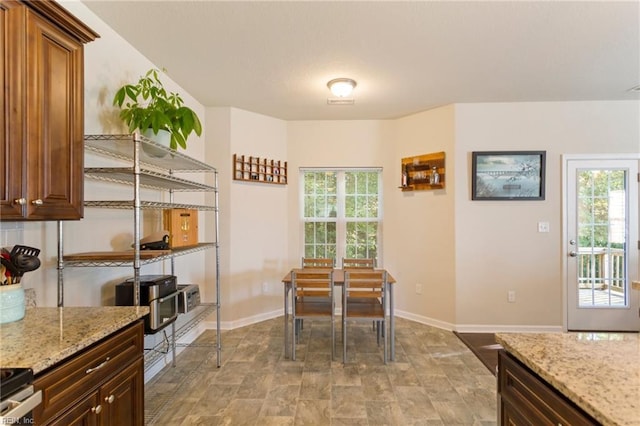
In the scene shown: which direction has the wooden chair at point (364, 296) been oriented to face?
away from the camera

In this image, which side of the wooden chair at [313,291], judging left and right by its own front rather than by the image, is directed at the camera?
back

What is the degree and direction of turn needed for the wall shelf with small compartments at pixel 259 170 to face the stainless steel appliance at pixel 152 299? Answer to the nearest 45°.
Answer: approximately 45° to its right

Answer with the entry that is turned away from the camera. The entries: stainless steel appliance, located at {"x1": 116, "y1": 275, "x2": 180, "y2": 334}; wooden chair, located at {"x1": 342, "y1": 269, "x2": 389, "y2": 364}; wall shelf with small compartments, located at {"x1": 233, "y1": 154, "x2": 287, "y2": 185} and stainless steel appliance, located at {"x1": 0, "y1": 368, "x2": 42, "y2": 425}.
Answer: the wooden chair

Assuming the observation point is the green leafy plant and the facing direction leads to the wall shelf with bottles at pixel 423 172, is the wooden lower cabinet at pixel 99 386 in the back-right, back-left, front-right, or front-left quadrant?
back-right

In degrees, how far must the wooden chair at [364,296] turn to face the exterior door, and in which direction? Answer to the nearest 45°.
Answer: approximately 45° to its right

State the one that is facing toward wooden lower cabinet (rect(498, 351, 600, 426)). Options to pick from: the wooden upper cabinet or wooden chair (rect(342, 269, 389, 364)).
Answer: the wooden upper cabinet

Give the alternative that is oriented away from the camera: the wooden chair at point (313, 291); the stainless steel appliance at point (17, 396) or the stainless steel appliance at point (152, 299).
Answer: the wooden chair

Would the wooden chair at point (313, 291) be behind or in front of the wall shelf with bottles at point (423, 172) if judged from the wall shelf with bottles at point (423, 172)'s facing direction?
in front

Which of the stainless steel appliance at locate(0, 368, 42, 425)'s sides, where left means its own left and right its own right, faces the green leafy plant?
left

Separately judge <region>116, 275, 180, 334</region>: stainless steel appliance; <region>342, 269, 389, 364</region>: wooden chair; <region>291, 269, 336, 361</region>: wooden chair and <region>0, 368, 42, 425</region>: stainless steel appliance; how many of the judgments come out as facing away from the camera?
2
